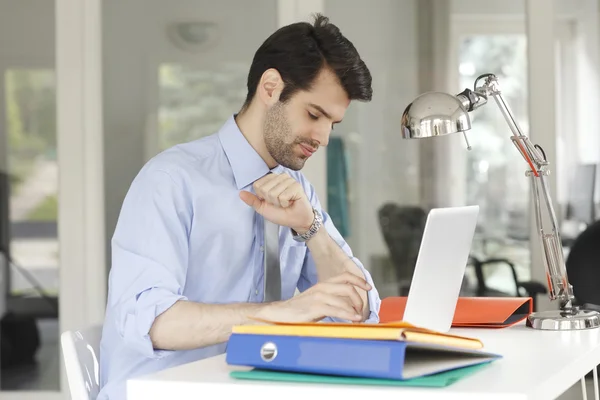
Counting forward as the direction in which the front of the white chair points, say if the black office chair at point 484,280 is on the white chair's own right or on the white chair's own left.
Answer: on the white chair's own left

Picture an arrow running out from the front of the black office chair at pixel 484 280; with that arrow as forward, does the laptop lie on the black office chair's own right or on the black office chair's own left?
on the black office chair's own right

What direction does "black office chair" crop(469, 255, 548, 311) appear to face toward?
to the viewer's right

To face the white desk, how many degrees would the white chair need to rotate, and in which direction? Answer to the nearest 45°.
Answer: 0° — it already faces it

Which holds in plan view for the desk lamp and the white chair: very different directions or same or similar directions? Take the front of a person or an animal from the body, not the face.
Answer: very different directions

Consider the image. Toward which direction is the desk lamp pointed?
to the viewer's left

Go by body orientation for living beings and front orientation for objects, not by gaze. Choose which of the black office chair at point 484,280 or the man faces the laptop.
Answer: the man
